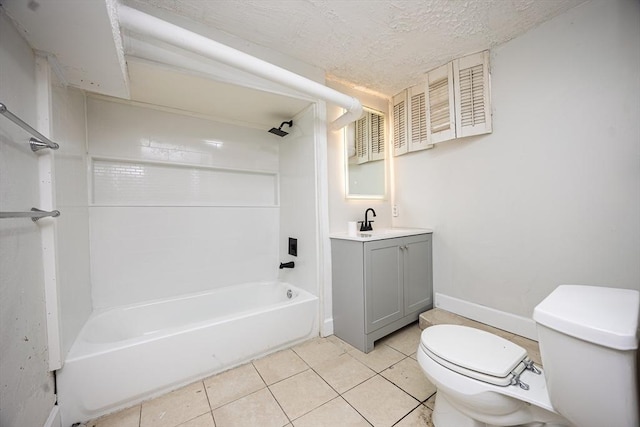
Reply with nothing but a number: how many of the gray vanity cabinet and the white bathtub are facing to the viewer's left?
0

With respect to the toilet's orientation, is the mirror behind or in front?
in front

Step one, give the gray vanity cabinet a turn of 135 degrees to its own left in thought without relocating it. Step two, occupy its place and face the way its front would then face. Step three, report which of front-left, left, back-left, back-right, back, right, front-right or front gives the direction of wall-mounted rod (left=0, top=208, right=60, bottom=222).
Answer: back-left

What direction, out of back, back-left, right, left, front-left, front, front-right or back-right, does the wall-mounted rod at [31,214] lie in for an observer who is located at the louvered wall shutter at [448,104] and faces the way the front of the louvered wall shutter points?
front

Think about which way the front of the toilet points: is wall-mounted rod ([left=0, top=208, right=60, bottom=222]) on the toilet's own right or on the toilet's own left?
on the toilet's own left

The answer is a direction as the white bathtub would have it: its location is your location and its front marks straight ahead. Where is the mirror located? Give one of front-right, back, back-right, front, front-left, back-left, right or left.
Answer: front-left

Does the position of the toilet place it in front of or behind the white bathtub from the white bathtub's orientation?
in front

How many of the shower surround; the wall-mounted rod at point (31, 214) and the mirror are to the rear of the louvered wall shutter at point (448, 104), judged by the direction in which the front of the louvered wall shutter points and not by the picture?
0

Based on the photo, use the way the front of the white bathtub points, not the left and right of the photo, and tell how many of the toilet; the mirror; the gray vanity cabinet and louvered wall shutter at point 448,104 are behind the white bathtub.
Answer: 0

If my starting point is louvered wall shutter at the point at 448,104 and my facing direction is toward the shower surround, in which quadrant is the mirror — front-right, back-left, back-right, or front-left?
front-right

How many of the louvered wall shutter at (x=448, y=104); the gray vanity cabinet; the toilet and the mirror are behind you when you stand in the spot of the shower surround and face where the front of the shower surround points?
0

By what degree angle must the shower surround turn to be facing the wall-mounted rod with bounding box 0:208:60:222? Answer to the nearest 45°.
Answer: approximately 90° to its right

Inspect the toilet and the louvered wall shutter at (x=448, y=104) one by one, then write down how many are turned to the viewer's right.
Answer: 0

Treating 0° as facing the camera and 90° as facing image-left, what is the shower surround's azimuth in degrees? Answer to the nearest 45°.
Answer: approximately 315°

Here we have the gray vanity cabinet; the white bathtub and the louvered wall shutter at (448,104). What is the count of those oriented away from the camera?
0

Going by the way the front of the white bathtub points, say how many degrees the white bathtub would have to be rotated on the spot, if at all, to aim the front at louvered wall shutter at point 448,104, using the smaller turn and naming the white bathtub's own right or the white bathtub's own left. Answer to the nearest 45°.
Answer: approximately 45° to the white bathtub's own left

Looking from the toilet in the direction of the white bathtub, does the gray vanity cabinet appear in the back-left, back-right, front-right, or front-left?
front-right
